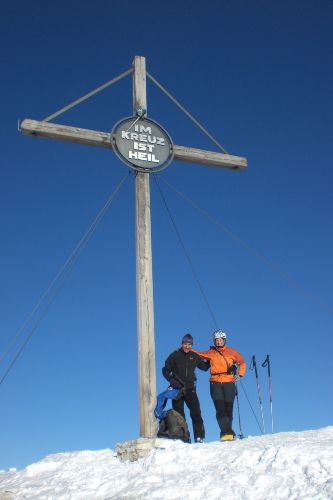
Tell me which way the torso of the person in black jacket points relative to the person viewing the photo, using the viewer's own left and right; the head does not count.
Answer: facing the viewer

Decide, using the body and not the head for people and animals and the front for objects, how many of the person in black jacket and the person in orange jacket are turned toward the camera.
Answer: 2

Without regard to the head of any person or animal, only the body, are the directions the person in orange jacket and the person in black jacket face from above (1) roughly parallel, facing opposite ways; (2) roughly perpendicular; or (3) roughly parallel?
roughly parallel

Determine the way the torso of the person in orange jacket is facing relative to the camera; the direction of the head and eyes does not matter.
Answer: toward the camera
